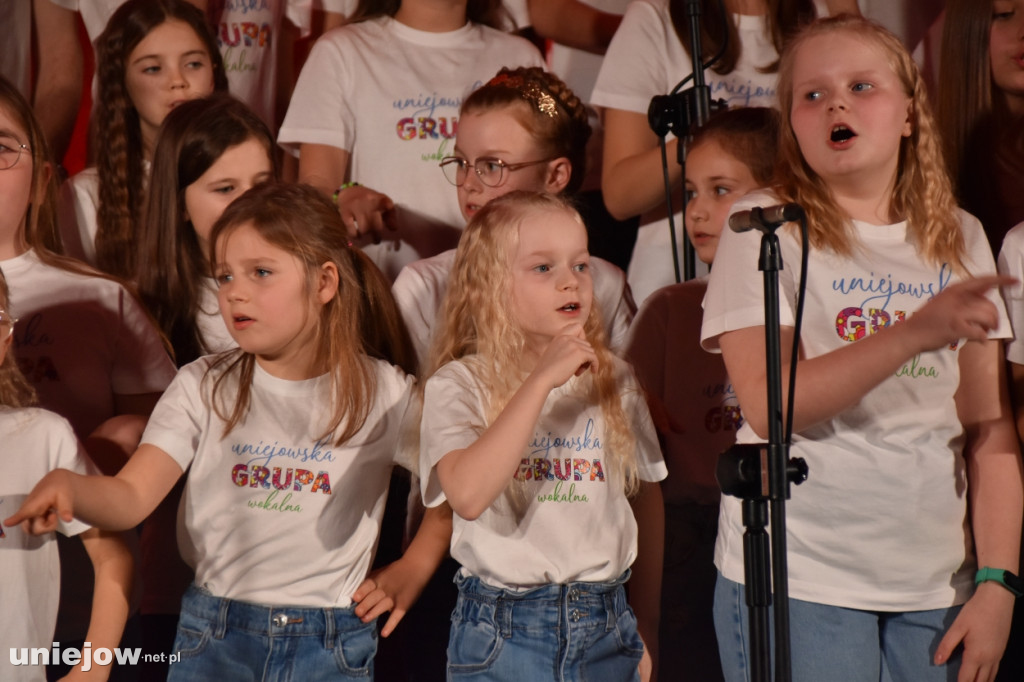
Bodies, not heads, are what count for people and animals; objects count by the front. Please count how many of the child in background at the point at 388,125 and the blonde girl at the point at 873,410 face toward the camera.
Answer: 2

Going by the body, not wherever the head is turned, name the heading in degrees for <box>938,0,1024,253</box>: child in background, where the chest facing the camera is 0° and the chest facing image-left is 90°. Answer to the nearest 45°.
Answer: approximately 315°

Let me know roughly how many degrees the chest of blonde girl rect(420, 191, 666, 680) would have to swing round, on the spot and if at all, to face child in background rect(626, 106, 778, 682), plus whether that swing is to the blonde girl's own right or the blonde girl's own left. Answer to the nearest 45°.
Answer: approximately 90° to the blonde girl's own left
